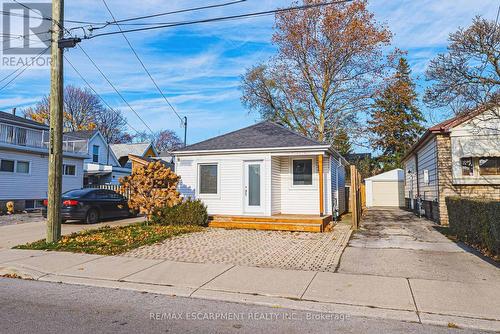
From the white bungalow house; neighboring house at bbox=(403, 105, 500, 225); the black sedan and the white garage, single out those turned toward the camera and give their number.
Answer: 3

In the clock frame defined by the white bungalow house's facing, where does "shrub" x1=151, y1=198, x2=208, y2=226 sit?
The shrub is roughly at 2 o'clock from the white bungalow house.

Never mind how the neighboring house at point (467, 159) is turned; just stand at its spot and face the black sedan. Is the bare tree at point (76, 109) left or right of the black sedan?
right

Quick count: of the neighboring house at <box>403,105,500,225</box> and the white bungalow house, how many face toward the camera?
2

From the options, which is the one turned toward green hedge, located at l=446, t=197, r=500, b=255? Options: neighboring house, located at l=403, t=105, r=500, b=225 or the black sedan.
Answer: the neighboring house

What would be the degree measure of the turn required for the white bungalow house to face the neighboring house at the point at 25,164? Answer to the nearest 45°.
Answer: approximately 135° to its right

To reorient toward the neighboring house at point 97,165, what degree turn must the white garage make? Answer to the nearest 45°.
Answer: approximately 90° to its right

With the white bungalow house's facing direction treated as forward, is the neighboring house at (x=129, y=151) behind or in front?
behind

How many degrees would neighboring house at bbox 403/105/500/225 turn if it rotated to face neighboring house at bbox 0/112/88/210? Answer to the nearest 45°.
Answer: approximately 90° to its right

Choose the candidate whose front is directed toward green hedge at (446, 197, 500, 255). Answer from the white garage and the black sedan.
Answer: the white garage

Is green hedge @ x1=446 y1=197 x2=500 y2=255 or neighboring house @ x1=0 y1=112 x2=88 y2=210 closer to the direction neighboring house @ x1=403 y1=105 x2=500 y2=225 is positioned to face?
the green hedge

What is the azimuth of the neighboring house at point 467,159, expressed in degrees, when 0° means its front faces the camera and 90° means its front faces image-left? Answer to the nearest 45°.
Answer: approximately 0°

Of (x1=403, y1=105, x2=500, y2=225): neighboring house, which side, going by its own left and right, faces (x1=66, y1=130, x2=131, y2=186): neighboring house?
right

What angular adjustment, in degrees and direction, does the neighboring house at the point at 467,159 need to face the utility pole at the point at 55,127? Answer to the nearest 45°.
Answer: approximately 45° to its right

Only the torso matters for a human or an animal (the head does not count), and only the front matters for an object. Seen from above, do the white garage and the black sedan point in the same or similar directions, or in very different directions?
very different directions

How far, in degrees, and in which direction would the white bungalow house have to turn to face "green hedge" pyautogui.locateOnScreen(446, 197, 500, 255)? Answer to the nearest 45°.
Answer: approximately 45° to its left

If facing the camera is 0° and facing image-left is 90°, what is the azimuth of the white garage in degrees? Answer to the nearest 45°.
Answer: approximately 0°
